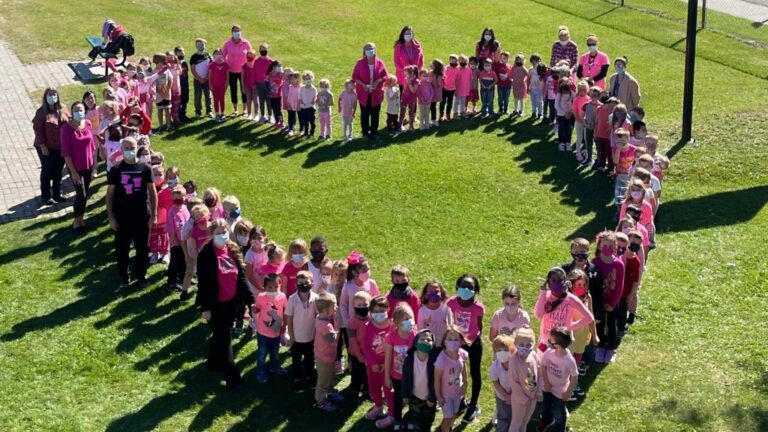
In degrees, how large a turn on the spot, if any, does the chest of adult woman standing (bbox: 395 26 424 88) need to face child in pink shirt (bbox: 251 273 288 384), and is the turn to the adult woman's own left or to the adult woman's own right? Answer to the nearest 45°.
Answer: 0° — they already face them

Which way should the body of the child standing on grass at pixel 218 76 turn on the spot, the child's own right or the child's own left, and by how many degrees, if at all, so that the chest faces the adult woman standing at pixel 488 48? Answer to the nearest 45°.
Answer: approximately 90° to the child's own left

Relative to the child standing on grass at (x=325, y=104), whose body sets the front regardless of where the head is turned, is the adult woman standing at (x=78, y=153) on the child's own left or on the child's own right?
on the child's own right

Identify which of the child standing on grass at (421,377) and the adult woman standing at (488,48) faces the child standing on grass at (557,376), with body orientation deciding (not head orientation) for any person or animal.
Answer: the adult woman standing

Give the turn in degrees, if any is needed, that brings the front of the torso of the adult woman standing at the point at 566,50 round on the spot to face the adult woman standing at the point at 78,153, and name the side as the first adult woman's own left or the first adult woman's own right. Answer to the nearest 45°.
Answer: approximately 45° to the first adult woman's own right

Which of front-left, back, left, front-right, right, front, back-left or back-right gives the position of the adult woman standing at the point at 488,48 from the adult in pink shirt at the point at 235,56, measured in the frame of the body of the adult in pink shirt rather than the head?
left

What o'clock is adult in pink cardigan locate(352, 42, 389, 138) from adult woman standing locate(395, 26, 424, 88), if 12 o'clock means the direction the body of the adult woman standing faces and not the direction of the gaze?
The adult in pink cardigan is roughly at 1 o'clock from the adult woman standing.

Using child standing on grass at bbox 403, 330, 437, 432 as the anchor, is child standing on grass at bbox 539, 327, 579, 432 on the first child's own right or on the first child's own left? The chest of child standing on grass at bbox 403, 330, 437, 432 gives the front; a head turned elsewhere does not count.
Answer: on the first child's own left

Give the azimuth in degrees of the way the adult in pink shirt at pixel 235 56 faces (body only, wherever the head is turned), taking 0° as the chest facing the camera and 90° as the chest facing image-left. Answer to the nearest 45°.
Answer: approximately 0°

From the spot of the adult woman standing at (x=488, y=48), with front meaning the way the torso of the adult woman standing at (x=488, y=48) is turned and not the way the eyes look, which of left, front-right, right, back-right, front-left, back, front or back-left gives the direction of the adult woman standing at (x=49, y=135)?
front-right

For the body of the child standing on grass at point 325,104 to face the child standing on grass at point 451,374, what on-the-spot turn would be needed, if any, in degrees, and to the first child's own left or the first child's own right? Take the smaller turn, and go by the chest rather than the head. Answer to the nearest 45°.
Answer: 0° — they already face them
